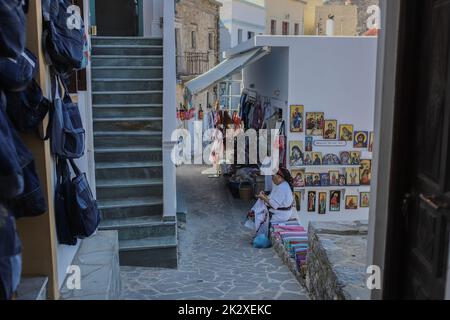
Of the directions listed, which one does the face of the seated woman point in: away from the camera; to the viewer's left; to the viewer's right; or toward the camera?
to the viewer's left

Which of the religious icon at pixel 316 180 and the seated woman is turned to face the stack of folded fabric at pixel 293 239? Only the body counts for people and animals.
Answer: the religious icon

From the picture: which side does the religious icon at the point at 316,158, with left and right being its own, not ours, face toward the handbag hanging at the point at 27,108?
front

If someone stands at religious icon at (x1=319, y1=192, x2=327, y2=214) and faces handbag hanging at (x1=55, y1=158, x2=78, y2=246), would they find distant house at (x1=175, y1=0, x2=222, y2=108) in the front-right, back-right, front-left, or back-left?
back-right

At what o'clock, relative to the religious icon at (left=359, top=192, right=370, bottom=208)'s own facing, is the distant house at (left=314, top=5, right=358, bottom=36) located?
The distant house is roughly at 6 o'clock from the religious icon.

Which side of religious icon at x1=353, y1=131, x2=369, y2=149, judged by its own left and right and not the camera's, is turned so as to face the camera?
front

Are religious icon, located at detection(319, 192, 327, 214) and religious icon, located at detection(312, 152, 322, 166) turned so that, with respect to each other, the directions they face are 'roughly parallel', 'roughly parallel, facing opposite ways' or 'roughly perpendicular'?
roughly parallel

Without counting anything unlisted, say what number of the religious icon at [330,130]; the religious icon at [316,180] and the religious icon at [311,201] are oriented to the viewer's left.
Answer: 0

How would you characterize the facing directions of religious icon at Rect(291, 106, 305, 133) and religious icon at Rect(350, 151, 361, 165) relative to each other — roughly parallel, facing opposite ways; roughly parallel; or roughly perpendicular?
roughly parallel

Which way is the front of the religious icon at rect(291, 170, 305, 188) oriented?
toward the camera

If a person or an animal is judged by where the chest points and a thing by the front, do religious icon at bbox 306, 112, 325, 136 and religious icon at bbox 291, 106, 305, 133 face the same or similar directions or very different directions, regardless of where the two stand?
same or similar directions

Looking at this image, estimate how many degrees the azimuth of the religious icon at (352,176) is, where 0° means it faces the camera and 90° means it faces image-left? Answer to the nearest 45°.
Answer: approximately 0°

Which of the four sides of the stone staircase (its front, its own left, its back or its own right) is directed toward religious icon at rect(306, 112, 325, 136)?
left

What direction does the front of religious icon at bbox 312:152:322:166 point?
toward the camera

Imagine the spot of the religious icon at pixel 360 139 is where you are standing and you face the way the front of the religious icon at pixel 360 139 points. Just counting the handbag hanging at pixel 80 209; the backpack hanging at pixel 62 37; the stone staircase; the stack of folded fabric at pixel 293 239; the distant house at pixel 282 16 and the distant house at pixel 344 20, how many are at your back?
2

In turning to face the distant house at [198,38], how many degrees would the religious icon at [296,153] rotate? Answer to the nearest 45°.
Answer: approximately 180°

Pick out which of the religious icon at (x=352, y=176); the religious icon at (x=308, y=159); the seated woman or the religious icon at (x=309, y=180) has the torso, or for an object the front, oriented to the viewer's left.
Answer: the seated woman
